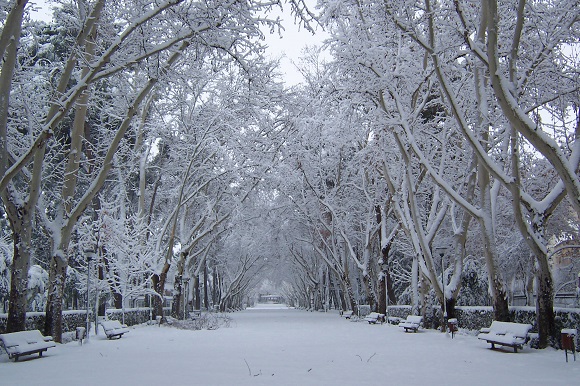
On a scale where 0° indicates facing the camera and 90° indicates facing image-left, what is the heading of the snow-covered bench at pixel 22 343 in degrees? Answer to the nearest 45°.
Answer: approximately 315°

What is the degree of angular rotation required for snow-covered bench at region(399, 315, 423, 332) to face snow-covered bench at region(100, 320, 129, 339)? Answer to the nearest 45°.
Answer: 0° — it already faces it

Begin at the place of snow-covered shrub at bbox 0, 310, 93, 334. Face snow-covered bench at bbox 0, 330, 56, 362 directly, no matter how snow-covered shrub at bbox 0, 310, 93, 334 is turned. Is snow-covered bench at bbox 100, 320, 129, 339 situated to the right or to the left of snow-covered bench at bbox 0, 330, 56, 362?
left

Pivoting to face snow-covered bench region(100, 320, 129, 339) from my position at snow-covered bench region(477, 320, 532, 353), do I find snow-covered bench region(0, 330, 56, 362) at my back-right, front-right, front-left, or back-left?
front-left

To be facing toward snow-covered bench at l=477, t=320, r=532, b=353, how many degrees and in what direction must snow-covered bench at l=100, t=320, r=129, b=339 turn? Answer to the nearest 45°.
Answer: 0° — it already faces it

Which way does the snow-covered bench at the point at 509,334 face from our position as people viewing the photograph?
facing the viewer and to the left of the viewer

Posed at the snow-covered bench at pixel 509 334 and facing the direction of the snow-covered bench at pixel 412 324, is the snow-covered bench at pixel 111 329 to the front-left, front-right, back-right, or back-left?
front-left

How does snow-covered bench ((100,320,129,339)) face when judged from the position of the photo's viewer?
facing the viewer and to the right of the viewer

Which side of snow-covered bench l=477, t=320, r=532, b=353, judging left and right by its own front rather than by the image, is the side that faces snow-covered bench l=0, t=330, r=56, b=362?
front

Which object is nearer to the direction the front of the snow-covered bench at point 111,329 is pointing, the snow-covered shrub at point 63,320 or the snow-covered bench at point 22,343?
the snow-covered bench

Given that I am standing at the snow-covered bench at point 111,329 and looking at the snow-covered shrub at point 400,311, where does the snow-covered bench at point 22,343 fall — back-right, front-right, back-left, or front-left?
back-right

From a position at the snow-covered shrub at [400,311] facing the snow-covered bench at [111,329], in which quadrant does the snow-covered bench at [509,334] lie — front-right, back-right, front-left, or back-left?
front-left

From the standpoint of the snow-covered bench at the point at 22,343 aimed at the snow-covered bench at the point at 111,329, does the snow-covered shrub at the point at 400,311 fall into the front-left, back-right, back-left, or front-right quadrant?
front-right
